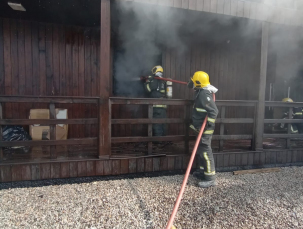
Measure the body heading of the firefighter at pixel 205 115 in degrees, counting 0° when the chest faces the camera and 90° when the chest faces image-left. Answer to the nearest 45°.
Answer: approximately 90°

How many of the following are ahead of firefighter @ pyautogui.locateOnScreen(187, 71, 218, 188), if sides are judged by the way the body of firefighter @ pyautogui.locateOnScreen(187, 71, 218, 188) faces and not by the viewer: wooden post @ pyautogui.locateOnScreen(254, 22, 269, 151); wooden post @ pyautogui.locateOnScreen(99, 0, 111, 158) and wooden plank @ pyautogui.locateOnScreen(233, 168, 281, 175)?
1

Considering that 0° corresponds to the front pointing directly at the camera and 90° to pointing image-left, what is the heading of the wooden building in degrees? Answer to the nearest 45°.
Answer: approximately 0°

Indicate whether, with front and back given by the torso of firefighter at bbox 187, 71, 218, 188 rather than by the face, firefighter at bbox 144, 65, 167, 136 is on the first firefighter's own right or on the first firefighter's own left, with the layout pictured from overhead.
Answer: on the first firefighter's own right

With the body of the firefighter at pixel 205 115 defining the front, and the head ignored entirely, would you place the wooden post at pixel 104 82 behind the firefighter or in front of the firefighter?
in front

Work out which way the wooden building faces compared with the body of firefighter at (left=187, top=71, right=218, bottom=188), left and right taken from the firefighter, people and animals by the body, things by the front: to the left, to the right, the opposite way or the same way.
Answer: to the left
